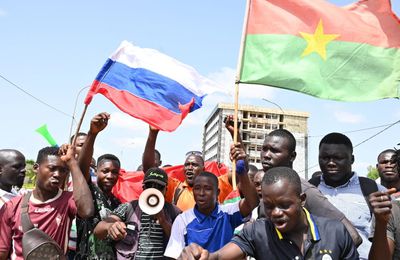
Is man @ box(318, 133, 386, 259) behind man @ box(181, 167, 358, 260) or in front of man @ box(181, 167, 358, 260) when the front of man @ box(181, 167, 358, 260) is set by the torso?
behind

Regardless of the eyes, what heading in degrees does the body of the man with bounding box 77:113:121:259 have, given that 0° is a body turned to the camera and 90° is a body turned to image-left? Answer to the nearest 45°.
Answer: approximately 0°

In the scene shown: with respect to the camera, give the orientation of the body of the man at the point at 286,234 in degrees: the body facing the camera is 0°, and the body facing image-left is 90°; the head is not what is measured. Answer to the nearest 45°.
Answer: approximately 45°

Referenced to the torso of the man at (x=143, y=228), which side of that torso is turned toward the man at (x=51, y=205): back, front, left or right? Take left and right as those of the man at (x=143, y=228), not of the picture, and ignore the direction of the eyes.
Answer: right

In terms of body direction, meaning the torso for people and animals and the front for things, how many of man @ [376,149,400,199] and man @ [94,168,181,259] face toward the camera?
2

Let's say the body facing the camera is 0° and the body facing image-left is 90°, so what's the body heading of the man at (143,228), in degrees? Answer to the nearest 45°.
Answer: approximately 0°

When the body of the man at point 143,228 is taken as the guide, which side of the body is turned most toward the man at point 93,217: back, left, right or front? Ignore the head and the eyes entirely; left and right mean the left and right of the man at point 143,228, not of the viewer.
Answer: right
